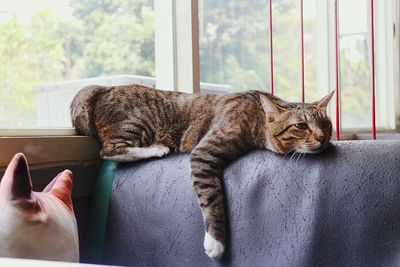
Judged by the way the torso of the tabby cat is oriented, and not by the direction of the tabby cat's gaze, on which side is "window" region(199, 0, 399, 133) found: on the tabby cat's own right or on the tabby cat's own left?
on the tabby cat's own left

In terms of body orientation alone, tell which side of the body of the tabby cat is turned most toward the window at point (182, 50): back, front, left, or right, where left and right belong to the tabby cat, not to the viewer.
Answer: left

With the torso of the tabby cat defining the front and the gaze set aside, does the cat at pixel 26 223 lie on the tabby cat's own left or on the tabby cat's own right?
on the tabby cat's own right

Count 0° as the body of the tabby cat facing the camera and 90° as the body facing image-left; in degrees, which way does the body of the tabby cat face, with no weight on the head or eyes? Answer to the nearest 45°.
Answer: approximately 270°
